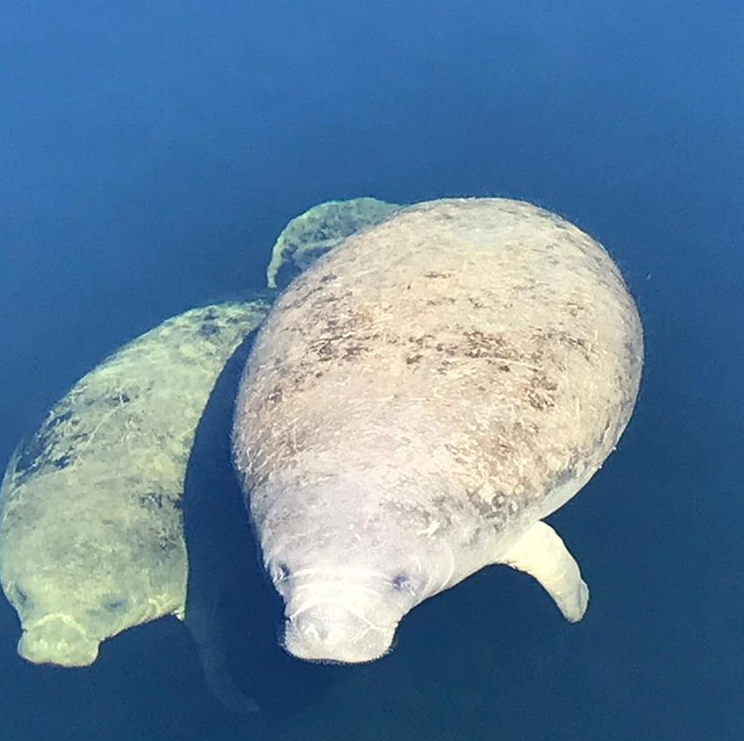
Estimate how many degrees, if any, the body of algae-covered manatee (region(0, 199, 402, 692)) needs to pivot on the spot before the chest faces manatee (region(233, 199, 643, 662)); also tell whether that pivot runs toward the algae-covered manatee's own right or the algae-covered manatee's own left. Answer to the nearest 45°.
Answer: approximately 90° to the algae-covered manatee's own left

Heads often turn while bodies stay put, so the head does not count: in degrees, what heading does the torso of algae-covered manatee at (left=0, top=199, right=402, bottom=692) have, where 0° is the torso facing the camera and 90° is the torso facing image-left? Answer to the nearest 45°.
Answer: approximately 45°
